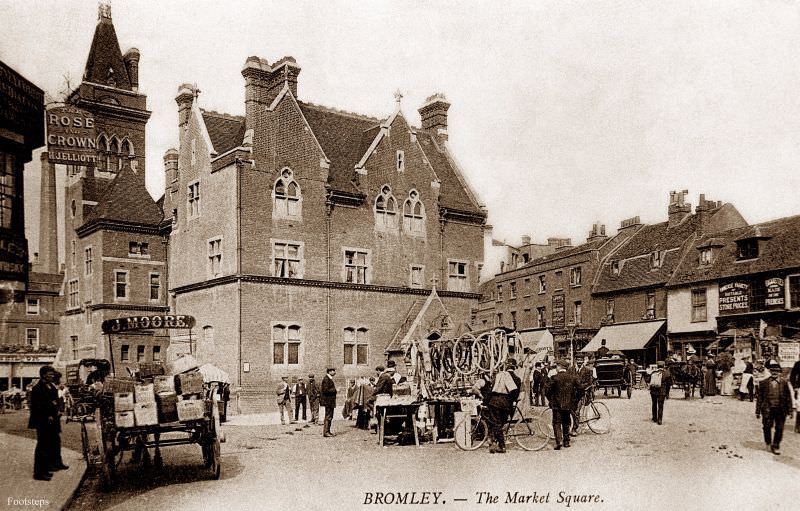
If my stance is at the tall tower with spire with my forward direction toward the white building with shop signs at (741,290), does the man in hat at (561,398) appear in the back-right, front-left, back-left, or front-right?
front-right

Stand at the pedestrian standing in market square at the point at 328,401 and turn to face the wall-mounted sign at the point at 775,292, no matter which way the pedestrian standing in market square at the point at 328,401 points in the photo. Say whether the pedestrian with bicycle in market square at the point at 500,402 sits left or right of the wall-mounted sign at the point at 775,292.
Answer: right

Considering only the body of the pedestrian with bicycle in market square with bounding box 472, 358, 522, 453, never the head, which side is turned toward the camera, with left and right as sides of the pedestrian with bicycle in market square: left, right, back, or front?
back

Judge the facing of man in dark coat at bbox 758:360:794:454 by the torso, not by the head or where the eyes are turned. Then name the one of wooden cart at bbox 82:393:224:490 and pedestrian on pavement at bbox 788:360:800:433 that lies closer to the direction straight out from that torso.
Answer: the wooden cart

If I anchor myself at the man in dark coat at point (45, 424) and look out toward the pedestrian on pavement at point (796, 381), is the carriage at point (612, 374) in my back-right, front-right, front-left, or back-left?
front-left

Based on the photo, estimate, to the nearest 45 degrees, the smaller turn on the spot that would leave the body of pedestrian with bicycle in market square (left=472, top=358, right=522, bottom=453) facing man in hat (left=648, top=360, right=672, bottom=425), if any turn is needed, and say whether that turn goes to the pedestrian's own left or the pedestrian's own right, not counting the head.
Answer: approximately 45° to the pedestrian's own right

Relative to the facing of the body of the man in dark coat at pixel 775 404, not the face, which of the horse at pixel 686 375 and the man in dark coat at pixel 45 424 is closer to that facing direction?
the man in dark coat

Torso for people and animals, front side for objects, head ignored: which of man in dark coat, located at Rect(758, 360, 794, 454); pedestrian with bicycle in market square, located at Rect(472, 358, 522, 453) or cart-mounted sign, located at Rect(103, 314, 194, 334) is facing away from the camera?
the pedestrian with bicycle in market square

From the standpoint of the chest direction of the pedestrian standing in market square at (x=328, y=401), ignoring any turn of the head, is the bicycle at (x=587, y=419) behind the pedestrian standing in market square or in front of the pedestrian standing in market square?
in front

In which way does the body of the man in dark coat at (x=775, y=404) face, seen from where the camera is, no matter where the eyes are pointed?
toward the camera

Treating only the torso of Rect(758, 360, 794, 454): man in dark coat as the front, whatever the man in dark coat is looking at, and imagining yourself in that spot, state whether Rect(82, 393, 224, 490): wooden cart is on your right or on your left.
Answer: on your right

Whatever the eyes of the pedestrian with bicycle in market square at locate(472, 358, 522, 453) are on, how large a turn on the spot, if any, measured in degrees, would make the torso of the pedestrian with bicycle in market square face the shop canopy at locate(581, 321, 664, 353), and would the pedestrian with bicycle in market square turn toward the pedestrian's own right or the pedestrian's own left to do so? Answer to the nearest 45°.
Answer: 0° — they already face it
